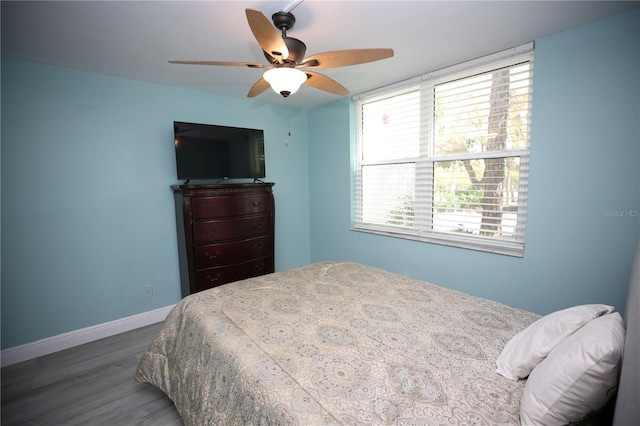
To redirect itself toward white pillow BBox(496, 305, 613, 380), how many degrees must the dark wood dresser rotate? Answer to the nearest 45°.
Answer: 0° — it already faces it

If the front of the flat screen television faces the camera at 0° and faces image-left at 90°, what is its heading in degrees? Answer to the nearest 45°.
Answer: approximately 315°

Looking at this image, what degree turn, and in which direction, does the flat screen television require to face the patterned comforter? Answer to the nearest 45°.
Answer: approximately 45° to its right

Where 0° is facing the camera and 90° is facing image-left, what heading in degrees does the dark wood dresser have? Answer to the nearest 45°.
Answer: approximately 315°
